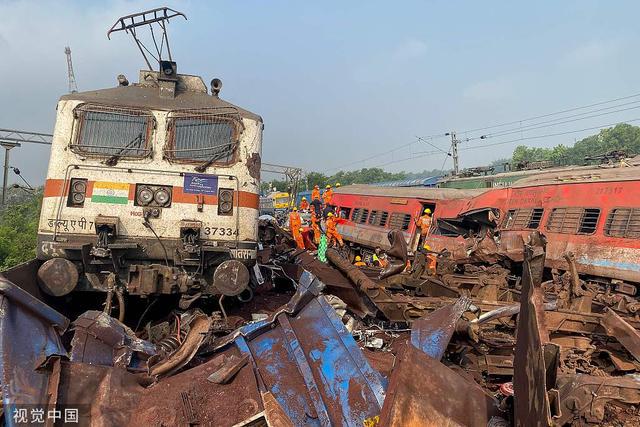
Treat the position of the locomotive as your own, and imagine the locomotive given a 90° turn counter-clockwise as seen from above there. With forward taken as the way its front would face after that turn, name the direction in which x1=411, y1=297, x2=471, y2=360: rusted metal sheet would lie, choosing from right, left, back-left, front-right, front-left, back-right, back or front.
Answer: front-right

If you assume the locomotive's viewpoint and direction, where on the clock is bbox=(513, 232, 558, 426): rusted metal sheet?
The rusted metal sheet is roughly at 11 o'clock from the locomotive.

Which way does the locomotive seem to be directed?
toward the camera

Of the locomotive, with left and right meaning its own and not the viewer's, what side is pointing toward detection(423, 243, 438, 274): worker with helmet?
left

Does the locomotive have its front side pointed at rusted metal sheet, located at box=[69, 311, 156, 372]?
yes

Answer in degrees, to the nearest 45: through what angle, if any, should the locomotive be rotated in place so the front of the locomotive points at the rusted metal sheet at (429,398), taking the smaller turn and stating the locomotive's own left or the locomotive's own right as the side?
approximately 45° to the locomotive's own left

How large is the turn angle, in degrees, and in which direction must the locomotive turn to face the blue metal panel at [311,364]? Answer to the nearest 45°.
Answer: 0° — it already faces it

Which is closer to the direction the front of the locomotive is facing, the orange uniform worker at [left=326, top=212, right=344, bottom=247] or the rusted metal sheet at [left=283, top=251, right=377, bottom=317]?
the rusted metal sheet

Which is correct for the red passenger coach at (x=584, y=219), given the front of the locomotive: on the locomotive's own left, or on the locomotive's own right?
on the locomotive's own left

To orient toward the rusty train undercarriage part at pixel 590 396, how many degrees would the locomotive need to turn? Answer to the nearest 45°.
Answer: approximately 45° to its left

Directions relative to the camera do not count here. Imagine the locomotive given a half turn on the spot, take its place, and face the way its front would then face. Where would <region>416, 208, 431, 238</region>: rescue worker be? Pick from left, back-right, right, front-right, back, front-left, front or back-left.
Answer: front-right

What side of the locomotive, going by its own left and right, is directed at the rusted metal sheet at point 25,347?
front

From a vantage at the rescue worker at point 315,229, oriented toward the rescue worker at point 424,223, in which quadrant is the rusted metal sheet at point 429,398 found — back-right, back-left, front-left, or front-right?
front-right

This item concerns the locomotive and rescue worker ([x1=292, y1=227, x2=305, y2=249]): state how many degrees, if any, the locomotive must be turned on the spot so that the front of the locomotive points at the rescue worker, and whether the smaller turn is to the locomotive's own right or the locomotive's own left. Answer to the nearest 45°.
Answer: approximately 135° to the locomotive's own left

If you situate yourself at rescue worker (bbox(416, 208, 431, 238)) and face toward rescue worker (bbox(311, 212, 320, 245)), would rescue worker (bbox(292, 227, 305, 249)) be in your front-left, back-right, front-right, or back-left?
front-left

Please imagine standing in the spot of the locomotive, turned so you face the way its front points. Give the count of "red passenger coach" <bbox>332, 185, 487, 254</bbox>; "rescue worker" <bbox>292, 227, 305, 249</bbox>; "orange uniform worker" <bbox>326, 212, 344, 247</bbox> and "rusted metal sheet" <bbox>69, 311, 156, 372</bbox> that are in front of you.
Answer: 1
